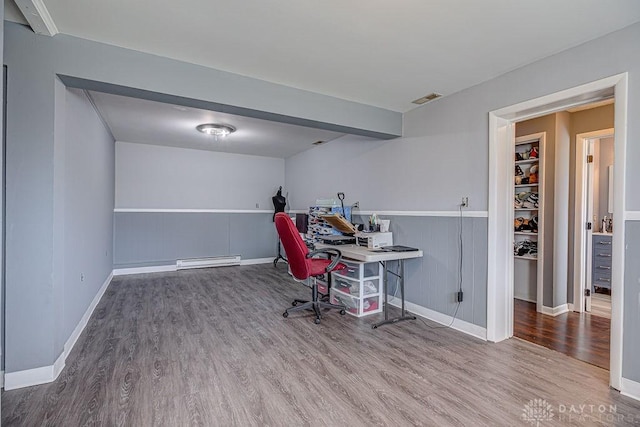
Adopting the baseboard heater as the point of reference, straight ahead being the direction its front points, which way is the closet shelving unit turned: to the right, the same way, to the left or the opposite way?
to the right

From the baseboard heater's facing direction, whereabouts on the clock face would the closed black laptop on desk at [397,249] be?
The closed black laptop on desk is roughly at 11 o'clock from the baseboard heater.

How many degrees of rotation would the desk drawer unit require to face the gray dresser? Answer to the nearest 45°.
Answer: approximately 135° to its left

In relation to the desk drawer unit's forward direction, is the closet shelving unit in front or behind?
behind

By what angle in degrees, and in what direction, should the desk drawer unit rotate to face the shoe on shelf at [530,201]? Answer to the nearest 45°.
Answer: approximately 135° to its left

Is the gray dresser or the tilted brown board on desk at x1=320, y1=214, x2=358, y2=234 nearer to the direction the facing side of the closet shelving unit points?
the tilted brown board on desk

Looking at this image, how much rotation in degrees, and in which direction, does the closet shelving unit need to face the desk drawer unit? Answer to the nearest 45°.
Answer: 0° — it already faces it

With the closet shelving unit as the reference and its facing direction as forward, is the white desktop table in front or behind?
in front

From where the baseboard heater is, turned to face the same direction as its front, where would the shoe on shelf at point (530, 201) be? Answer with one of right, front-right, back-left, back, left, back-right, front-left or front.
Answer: front-left

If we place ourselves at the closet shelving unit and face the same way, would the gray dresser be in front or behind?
behind

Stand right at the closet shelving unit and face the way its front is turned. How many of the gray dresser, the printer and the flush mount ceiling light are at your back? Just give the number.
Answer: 1

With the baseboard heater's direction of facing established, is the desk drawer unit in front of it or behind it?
in front
